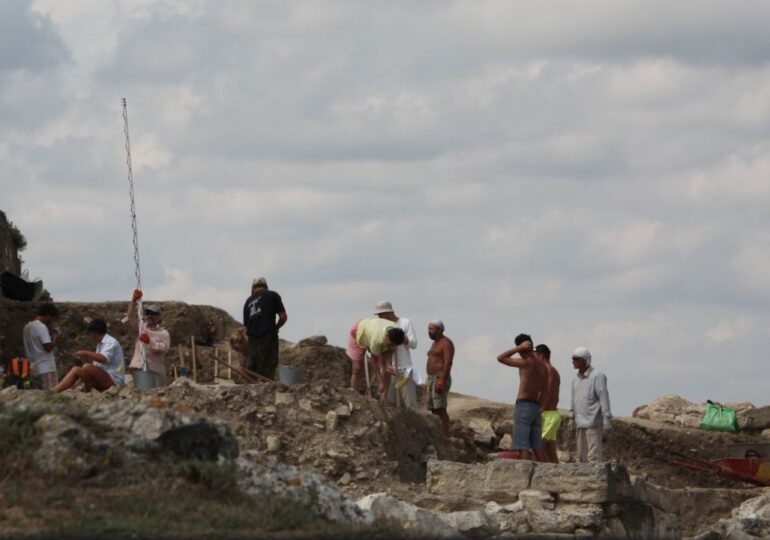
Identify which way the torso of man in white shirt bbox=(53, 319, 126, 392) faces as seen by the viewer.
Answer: to the viewer's left

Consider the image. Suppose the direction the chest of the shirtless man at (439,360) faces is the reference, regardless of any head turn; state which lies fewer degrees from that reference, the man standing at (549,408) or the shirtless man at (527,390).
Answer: the shirtless man

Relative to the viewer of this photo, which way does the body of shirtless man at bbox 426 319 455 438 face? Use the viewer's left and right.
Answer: facing the viewer and to the left of the viewer

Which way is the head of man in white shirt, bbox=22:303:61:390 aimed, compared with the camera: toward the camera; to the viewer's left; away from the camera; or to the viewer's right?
to the viewer's right
